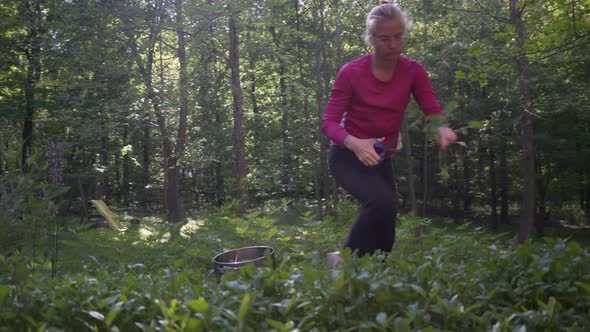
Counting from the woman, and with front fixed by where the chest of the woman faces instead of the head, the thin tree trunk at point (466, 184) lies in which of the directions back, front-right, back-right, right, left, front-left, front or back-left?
back-left

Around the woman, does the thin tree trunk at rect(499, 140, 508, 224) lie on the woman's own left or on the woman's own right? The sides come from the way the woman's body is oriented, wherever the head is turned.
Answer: on the woman's own left

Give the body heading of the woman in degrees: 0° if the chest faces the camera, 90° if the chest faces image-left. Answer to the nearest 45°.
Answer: approximately 315°

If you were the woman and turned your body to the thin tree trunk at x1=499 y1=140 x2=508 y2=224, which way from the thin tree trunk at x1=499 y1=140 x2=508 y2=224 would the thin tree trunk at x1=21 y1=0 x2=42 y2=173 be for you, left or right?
left

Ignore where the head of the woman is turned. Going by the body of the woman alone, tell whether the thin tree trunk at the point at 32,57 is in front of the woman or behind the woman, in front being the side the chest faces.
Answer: behind

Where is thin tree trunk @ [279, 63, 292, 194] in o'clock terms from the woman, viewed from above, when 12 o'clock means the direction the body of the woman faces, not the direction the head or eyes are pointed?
The thin tree trunk is roughly at 7 o'clock from the woman.
